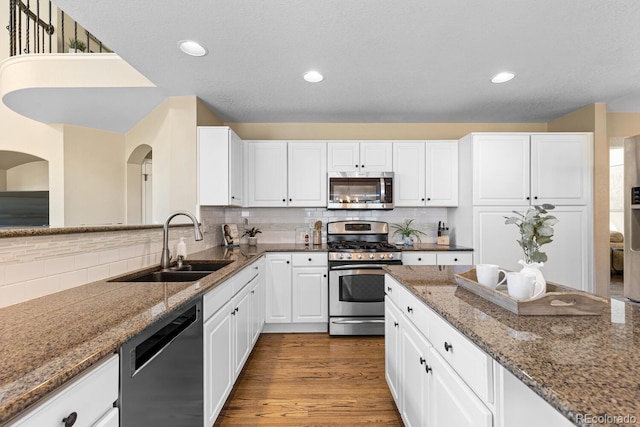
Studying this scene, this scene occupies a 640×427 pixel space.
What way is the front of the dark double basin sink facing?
to the viewer's right

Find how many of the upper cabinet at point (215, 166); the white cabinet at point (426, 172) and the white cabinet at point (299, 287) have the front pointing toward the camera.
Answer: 2

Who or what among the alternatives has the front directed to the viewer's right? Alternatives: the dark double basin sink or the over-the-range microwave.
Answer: the dark double basin sink

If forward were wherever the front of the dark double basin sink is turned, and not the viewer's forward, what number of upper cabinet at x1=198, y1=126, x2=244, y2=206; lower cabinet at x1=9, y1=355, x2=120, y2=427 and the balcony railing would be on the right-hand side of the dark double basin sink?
1

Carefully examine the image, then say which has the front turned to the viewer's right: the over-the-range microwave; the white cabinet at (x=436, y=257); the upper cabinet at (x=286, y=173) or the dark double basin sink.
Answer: the dark double basin sink

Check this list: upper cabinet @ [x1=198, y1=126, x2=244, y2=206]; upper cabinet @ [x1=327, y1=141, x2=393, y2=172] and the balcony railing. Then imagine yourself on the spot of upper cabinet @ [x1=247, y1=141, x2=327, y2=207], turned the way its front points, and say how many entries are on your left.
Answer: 1

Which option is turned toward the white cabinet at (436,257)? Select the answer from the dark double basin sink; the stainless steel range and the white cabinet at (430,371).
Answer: the dark double basin sink

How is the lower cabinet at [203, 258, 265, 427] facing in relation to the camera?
to the viewer's right

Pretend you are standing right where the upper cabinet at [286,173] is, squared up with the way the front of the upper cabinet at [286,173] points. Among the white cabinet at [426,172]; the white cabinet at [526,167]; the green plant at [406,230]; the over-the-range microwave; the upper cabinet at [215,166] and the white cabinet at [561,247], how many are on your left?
5

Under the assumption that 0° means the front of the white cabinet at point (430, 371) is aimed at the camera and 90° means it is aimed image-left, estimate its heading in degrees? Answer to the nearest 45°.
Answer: approximately 90°

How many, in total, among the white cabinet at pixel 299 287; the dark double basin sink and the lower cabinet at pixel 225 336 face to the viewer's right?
2
